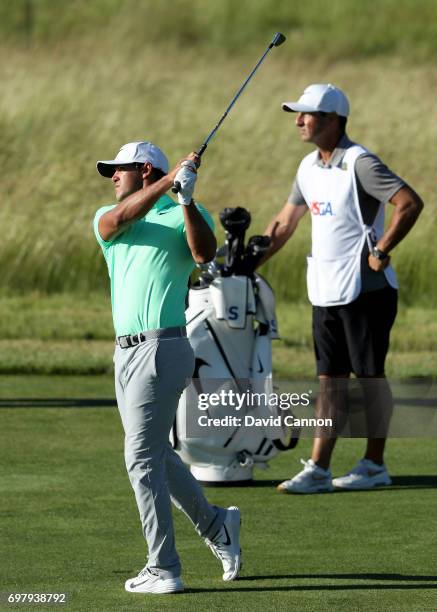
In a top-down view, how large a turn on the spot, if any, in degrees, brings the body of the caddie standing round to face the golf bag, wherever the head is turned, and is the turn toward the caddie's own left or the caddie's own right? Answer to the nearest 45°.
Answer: approximately 45° to the caddie's own right

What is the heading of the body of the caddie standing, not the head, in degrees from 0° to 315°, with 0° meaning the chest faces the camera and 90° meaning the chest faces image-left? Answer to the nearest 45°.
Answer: approximately 45°
